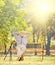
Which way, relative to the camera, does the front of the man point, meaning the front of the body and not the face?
toward the camera
